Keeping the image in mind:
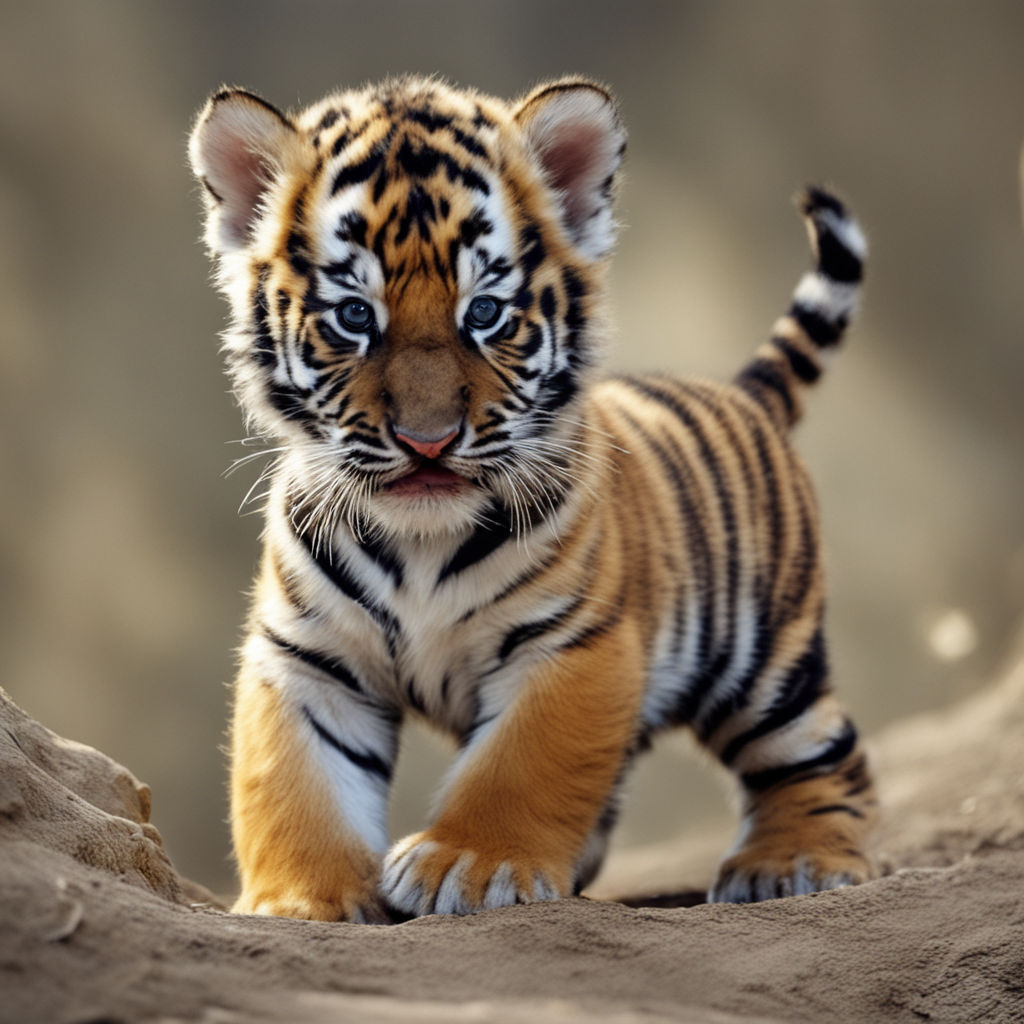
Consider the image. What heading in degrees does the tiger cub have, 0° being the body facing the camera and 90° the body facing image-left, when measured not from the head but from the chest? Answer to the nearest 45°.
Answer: approximately 45°
